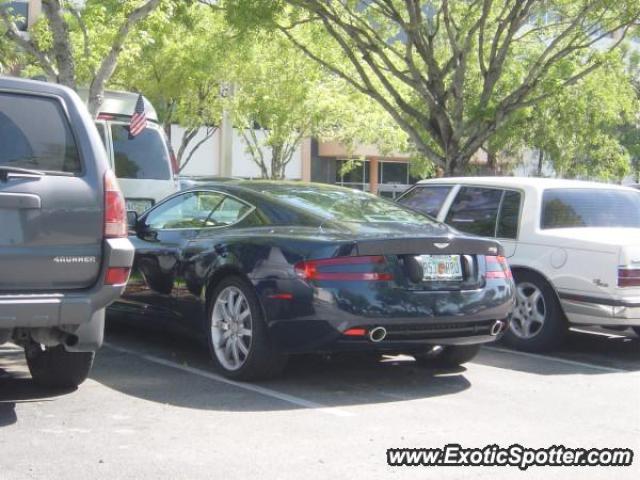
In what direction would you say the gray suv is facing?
away from the camera

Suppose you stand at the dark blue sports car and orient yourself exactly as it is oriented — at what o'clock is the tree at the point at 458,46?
The tree is roughly at 2 o'clock from the dark blue sports car.

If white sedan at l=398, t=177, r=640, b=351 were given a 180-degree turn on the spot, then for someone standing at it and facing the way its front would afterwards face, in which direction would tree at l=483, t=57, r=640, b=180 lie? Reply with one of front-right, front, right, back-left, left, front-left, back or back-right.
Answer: back-left

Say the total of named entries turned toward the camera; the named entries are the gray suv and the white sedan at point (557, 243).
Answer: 0

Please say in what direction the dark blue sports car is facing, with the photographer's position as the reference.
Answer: facing away from the viewer and to the left of the viewer

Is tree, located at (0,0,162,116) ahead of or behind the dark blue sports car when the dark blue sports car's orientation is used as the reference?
ahead

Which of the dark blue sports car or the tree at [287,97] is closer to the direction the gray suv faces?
the tree

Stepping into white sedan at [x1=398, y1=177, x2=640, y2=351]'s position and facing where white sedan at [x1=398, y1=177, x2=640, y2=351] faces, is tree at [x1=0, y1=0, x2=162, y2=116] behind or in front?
in front

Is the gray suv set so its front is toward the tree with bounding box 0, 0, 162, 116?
yes

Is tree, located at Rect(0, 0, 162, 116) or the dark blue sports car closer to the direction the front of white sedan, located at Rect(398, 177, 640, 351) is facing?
the tree

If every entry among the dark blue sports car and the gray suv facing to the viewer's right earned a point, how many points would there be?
0

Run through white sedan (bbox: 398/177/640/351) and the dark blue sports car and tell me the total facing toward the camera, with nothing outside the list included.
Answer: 0

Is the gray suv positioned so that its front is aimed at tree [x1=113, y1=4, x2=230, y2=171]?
yes

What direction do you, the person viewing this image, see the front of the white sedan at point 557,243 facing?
facing away from the viewer and to the left of the viewer

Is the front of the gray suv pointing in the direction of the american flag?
yes

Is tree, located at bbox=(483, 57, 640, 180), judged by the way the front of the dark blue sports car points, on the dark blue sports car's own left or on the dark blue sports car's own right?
on the dark blue sports car's own right
